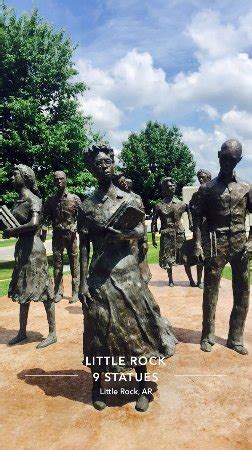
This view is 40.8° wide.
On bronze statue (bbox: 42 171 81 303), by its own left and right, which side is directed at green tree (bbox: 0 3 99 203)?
back

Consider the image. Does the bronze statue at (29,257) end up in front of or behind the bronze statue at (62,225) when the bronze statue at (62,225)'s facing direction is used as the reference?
in front

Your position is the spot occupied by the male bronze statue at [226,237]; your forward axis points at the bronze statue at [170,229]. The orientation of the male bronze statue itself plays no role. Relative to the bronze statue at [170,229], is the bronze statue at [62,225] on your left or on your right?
left

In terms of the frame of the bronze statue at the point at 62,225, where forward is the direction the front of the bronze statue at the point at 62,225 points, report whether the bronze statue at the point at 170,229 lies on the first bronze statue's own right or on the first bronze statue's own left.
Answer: on the first bronze statue's own left

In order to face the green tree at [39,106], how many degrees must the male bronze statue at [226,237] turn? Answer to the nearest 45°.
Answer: approximately 135° to its right

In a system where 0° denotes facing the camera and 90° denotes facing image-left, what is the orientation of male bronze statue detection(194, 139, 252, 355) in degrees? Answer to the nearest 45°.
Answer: approximately 0°

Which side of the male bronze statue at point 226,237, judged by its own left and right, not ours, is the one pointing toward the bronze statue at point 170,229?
back
